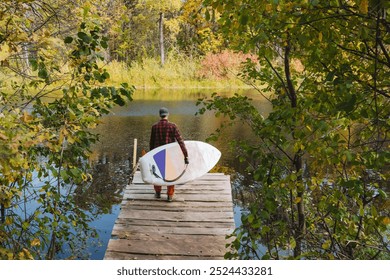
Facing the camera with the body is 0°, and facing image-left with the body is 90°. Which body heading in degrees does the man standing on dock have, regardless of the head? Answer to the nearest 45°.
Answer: approximately 180°
